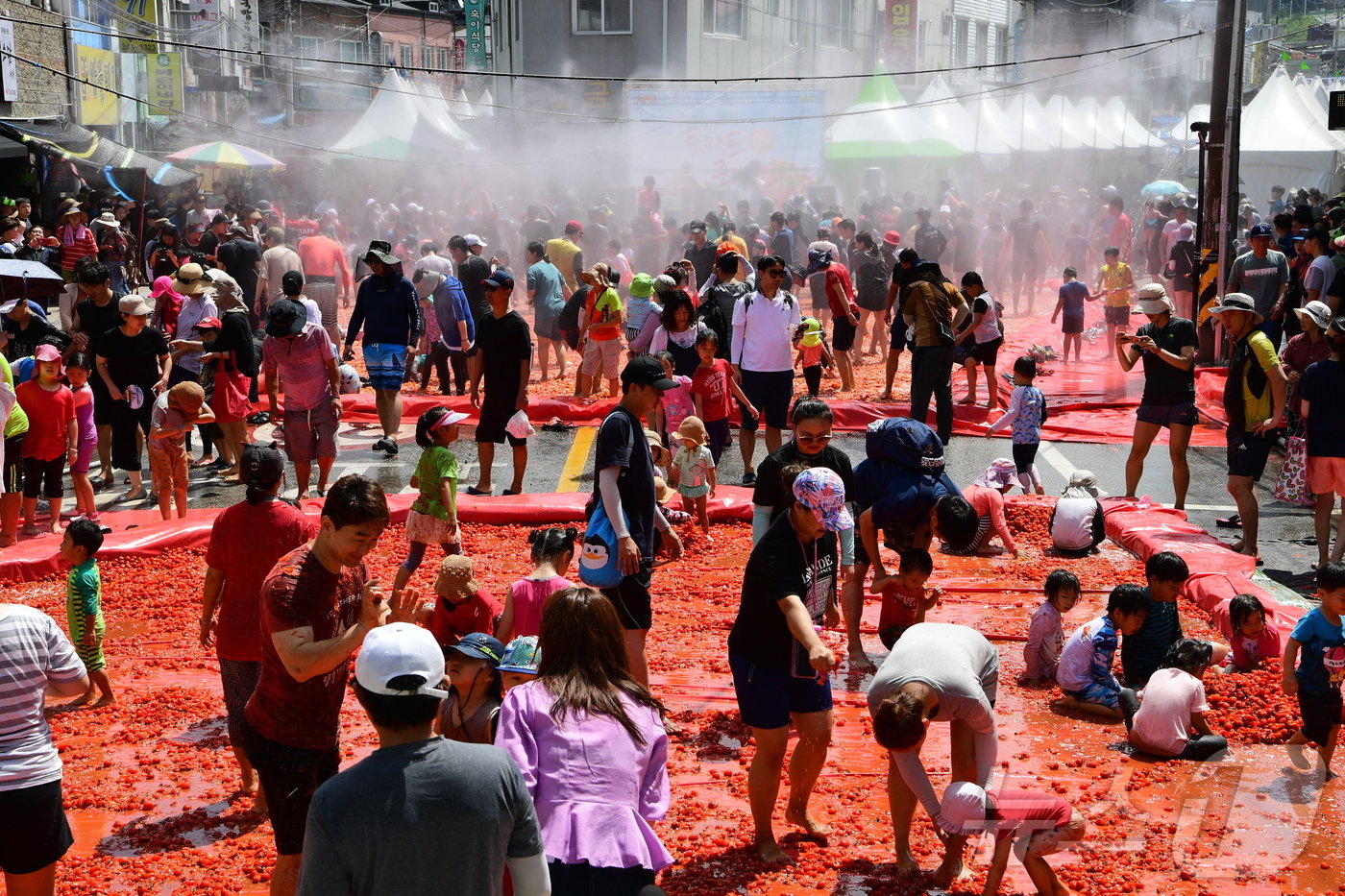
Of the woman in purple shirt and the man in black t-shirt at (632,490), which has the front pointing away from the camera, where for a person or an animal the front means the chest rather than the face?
the woman in purple shirt

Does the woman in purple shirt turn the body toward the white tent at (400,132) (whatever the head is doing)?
yes

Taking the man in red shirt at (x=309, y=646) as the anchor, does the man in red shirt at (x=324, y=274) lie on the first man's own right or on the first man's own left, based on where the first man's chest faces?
on the first man's own left

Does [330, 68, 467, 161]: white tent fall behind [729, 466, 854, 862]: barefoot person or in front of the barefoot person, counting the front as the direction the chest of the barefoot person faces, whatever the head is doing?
behind

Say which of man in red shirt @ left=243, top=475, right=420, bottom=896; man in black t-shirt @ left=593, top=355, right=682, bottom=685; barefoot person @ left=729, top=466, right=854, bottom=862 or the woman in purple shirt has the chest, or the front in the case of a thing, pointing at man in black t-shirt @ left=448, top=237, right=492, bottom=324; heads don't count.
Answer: the woman in purple shirt

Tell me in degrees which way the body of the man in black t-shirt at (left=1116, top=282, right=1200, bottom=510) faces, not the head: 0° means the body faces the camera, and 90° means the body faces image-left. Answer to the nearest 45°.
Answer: approximately 45°

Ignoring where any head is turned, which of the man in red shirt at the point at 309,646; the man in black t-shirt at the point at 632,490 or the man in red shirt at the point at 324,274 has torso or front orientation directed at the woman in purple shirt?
the man in red shirt at the point at 309,646

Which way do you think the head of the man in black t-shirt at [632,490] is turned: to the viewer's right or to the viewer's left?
to the viewer's right

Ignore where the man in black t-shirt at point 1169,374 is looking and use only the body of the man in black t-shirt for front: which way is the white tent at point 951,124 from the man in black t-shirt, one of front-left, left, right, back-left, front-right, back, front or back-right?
back-right

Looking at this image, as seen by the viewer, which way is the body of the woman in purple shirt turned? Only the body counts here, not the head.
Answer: away from the camera

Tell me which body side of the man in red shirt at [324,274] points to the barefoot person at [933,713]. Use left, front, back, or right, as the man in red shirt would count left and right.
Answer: back

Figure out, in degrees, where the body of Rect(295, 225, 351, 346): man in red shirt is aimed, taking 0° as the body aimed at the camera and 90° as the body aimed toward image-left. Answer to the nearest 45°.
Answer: approximately 180°

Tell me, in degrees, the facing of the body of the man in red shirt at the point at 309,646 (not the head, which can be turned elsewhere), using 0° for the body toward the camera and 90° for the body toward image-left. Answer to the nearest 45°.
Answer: approximately 315°
